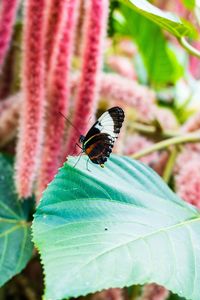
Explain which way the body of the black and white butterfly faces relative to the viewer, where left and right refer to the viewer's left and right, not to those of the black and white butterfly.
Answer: facing to the left of the viewer
